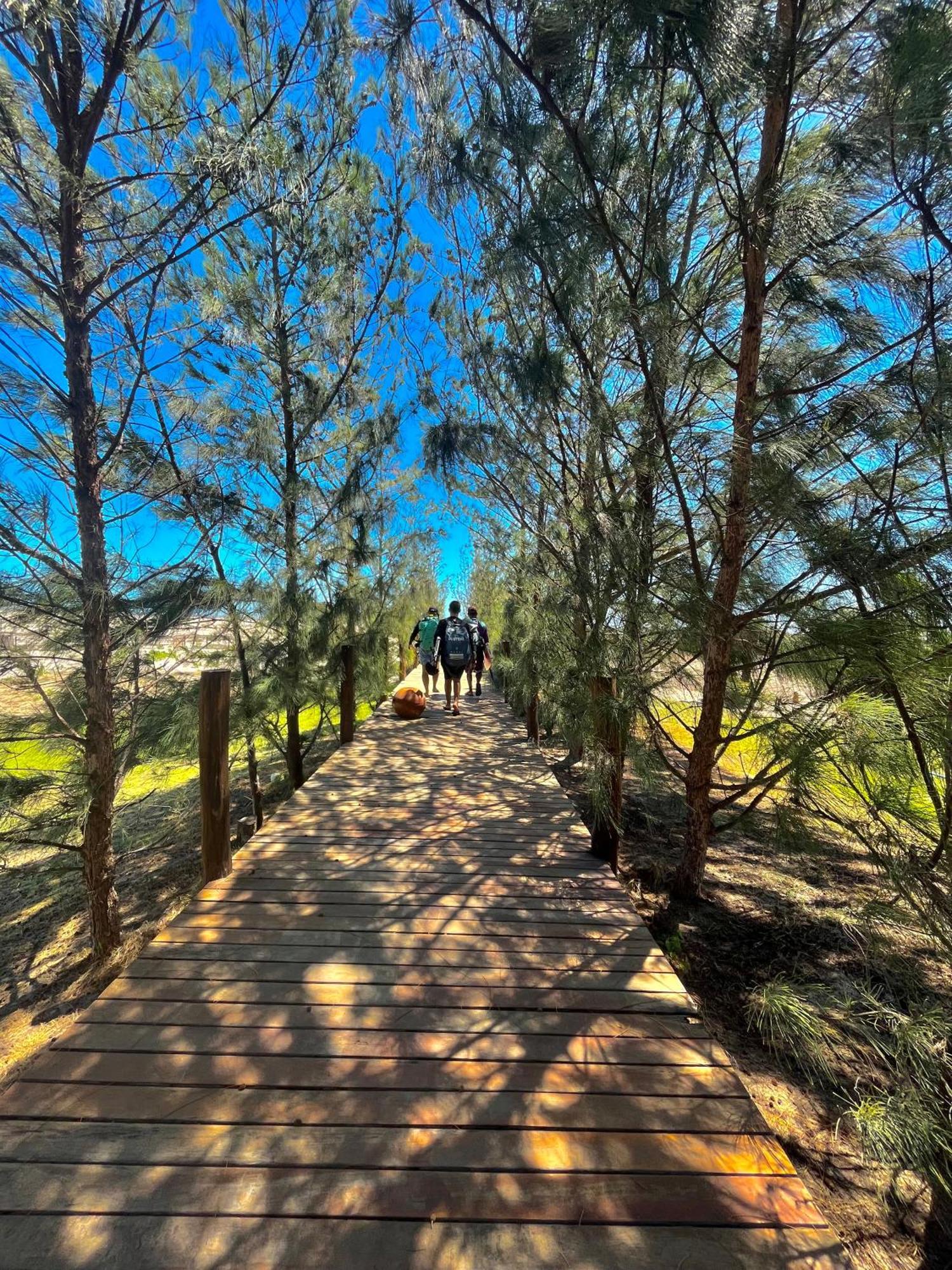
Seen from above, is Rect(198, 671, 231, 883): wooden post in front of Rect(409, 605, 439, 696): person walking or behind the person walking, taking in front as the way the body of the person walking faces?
behind

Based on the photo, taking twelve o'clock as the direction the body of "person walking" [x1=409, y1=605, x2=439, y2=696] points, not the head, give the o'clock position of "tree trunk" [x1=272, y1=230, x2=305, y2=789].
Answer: The tree trunk is roughly at 7 o'clock from the person walking.

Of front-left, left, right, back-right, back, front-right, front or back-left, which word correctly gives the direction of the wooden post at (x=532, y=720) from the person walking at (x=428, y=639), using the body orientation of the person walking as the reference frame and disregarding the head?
back-right

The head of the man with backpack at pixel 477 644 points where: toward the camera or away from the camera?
away from the camera

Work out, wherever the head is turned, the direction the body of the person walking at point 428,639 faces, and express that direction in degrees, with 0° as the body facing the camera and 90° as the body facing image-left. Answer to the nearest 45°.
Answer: approximately 180°

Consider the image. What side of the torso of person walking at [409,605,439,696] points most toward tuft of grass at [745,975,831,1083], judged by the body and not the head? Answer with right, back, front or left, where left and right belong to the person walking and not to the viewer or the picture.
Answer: back

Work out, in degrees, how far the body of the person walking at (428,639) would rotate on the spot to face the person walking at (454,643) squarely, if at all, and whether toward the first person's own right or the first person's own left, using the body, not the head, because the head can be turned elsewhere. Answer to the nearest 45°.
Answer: approximately 135° to the first person's own right

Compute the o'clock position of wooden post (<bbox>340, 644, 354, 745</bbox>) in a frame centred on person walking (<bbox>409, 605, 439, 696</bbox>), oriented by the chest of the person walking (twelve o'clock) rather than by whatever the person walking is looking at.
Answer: The wooden post is roughly at 7 o'clock from the person walking.

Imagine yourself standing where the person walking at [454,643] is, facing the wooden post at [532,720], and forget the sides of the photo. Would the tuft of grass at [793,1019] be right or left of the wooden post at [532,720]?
right
